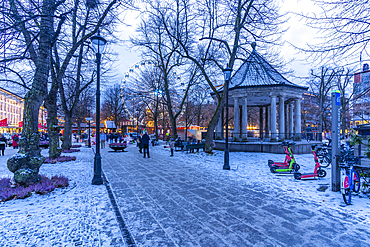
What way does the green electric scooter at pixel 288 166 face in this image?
to the viewer's right

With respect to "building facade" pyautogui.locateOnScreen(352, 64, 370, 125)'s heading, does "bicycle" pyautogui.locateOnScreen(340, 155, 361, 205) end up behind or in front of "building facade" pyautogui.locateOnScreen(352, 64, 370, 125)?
in front

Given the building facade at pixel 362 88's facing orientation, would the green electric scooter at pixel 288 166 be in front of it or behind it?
in front

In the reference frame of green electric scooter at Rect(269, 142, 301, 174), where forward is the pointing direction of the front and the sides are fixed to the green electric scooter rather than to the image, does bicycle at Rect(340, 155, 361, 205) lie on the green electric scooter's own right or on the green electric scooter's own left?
on the green electric scooter's own right

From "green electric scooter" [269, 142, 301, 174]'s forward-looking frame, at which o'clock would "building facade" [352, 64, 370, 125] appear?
The building facade is roughly at 10 o'clock from the green electric scooter.

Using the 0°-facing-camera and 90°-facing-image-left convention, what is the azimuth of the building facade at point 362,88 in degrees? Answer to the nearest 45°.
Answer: approximately 45°
